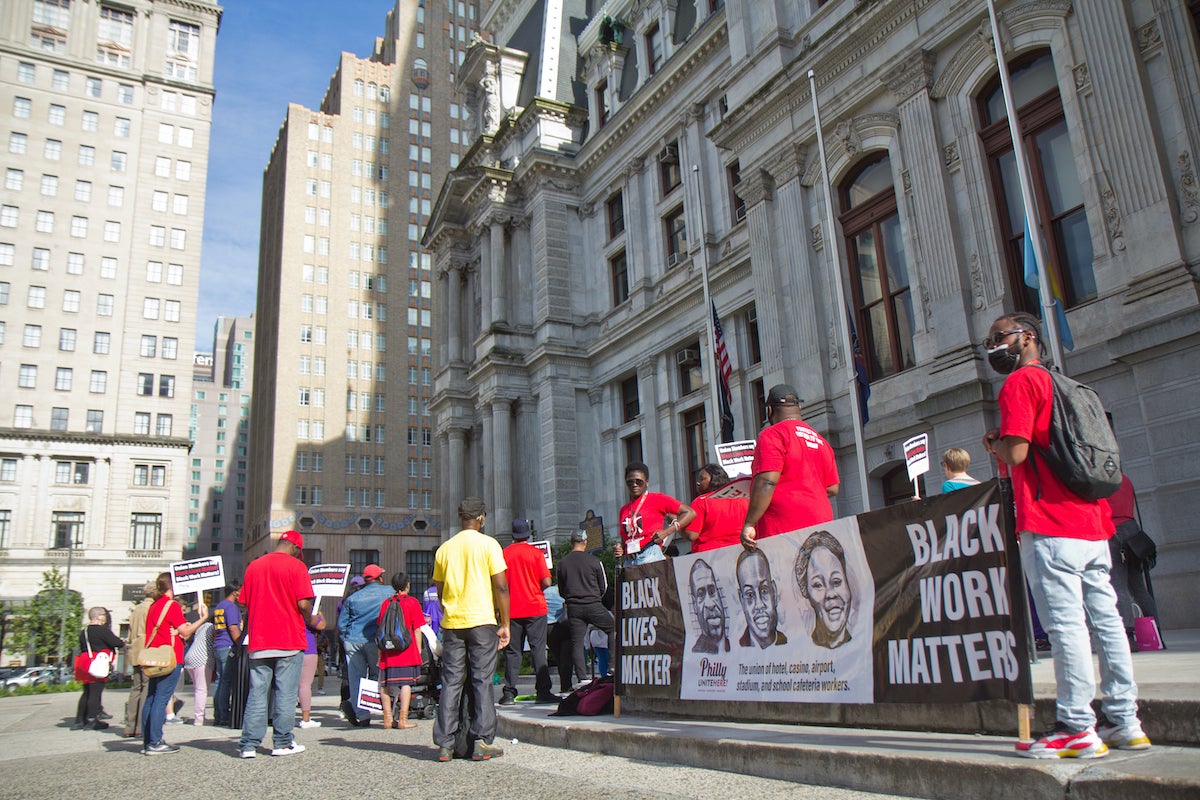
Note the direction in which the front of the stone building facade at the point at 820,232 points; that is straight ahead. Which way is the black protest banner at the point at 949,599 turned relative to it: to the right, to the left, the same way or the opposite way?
the same way

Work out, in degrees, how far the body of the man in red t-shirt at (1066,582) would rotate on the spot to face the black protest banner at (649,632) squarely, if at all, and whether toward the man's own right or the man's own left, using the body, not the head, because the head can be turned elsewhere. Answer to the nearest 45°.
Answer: approximately 45° to the man's own right

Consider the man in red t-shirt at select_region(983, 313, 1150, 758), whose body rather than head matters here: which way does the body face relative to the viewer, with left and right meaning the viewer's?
facing to the left of the viewer

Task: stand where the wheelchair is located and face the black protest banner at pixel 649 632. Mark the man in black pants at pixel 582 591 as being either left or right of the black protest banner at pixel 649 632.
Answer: left

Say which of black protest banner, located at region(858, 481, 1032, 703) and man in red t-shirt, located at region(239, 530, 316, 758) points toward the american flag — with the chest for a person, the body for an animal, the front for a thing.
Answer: the man in red t-shirt

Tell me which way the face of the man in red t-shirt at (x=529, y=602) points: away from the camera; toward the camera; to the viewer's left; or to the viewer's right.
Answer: away from the camera

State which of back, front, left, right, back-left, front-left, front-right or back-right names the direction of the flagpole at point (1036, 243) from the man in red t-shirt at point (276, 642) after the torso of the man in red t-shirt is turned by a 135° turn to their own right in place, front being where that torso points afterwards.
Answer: left

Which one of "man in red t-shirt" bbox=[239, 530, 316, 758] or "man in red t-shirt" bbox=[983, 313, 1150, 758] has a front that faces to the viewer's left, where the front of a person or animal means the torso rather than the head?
"man in red t-shirt" bbox=[983, 313, 1150, 758]

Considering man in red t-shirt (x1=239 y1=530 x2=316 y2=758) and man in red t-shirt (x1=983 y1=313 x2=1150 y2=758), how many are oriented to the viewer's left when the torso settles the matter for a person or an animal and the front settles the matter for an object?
1

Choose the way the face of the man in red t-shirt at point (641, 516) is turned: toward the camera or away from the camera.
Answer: toward the camera

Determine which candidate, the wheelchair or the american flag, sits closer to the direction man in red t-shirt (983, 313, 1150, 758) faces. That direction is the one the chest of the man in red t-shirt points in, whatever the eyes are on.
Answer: the wheelchair

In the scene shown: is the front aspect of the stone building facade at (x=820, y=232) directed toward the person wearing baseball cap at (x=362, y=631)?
yes

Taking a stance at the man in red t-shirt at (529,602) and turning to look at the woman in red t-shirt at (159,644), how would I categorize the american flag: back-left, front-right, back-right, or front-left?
back-right

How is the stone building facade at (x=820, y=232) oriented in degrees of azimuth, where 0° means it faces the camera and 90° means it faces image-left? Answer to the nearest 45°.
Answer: approximately 45°

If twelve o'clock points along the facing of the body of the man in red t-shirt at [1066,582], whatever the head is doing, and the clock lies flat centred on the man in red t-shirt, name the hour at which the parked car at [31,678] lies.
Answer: The parked car is roughly at 1 o'clock from the man in red t-shirt.

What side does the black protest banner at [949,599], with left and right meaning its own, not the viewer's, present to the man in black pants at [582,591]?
right

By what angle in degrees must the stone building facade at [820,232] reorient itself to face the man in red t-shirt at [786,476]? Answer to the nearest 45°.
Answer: approximately 45° to its left
